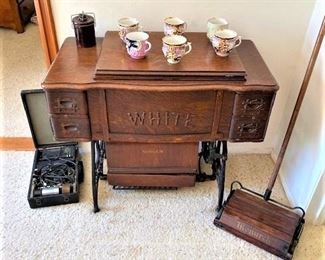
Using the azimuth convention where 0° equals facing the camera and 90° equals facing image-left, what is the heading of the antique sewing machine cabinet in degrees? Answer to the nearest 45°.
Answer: approximately 0°

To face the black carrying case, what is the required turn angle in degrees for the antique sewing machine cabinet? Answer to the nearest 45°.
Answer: approximately 90° to its right
